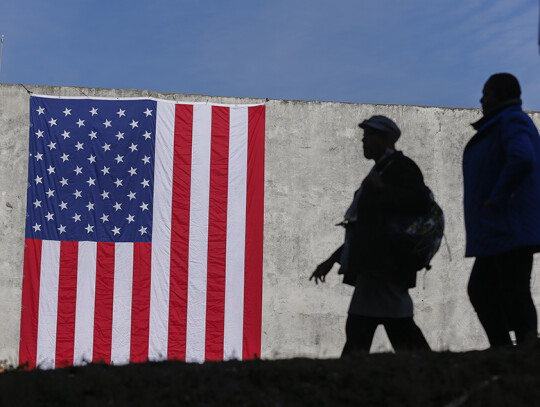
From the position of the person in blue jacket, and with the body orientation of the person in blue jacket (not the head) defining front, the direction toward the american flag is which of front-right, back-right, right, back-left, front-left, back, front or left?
front-right

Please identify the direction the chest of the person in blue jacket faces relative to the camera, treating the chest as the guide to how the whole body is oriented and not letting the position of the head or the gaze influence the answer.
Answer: to the viewer's left

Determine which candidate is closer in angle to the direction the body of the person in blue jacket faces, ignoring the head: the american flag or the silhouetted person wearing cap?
the silhouetted person wearing cap

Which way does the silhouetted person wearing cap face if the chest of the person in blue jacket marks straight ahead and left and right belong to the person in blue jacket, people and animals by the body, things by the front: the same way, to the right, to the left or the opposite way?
the same way

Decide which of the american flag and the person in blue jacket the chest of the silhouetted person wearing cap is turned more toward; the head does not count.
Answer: the american flag

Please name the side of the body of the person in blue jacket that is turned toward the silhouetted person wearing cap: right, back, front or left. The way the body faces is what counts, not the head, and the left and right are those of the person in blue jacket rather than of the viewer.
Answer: front

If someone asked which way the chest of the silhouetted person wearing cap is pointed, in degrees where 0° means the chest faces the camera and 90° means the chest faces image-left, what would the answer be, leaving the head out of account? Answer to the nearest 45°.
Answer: approximately 90°

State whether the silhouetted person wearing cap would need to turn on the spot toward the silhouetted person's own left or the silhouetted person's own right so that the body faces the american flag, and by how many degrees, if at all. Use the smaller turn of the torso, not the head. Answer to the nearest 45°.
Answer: approximately 45° to the silhouetted person's own right

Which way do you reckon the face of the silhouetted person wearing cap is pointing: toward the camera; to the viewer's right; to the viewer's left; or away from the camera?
to the viewer's left

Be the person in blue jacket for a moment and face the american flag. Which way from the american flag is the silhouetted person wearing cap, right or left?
left

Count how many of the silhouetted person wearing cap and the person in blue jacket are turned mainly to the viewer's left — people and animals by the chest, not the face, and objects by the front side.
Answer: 2

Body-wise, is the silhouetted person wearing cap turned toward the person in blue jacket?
no

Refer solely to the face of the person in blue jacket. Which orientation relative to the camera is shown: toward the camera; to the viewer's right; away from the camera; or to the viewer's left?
to the viewer's left
